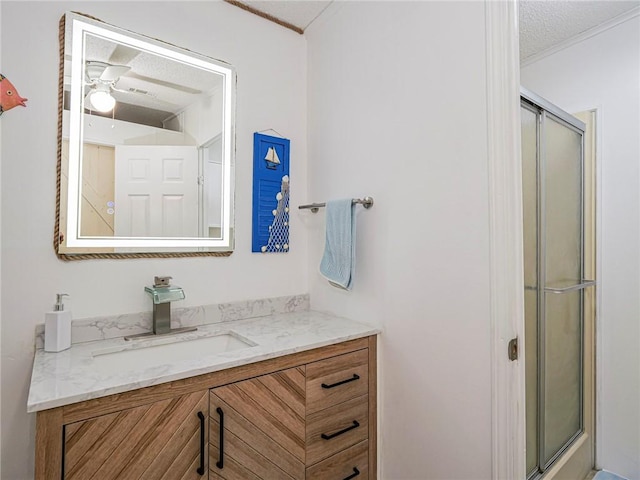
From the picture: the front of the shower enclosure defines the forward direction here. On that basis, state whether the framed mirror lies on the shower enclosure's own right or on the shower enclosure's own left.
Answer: on the shower enclosure's own right

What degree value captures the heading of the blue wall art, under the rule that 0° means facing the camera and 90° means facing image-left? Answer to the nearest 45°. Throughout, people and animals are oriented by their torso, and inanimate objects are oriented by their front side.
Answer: approximately 315°

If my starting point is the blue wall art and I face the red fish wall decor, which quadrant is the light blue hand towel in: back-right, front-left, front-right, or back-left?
back-left

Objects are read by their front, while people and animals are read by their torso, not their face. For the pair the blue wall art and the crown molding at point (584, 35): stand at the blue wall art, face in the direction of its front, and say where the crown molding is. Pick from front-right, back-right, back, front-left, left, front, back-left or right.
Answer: front-left

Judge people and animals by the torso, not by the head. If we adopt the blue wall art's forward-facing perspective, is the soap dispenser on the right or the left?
on its right
